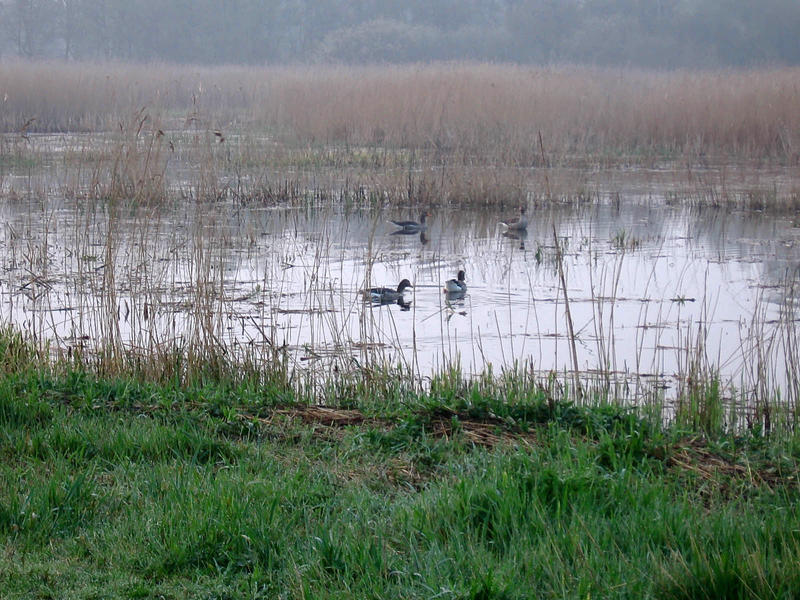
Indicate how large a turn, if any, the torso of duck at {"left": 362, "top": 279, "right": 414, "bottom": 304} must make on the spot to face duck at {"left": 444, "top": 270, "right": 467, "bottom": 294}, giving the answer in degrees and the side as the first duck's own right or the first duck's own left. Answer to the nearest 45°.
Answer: approximately 45° to the first duck's own left

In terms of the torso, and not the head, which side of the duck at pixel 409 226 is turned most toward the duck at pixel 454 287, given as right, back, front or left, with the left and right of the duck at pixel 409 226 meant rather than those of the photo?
right

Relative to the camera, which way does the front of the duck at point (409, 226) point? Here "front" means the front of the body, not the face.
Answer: to the viewer's right

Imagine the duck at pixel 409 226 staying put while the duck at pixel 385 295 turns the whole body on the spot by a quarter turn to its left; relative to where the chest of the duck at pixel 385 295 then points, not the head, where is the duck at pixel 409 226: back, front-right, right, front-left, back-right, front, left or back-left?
front

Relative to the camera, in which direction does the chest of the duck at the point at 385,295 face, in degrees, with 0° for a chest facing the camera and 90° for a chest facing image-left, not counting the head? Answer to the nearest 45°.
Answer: approximately 270°
